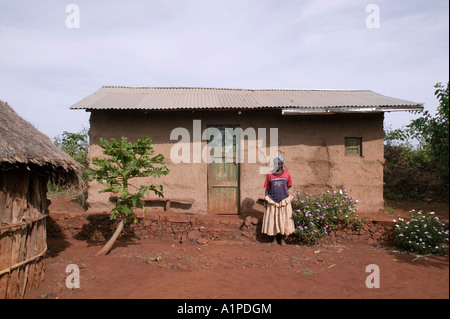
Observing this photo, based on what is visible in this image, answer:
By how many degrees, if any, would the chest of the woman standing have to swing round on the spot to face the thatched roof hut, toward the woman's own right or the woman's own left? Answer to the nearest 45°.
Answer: approximately 45° to the woman's own right

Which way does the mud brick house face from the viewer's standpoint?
toward the camera

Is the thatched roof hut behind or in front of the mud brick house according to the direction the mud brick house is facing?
in front

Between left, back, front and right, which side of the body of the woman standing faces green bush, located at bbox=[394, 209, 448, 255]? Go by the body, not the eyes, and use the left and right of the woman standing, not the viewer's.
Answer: left

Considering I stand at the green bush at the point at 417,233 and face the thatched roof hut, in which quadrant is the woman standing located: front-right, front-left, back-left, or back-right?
front-right

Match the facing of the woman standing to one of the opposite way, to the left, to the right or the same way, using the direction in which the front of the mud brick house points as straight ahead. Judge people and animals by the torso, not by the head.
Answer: the same way

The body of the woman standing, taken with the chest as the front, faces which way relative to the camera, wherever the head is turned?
toward the camera

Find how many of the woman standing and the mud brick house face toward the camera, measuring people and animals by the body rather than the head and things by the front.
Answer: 2
